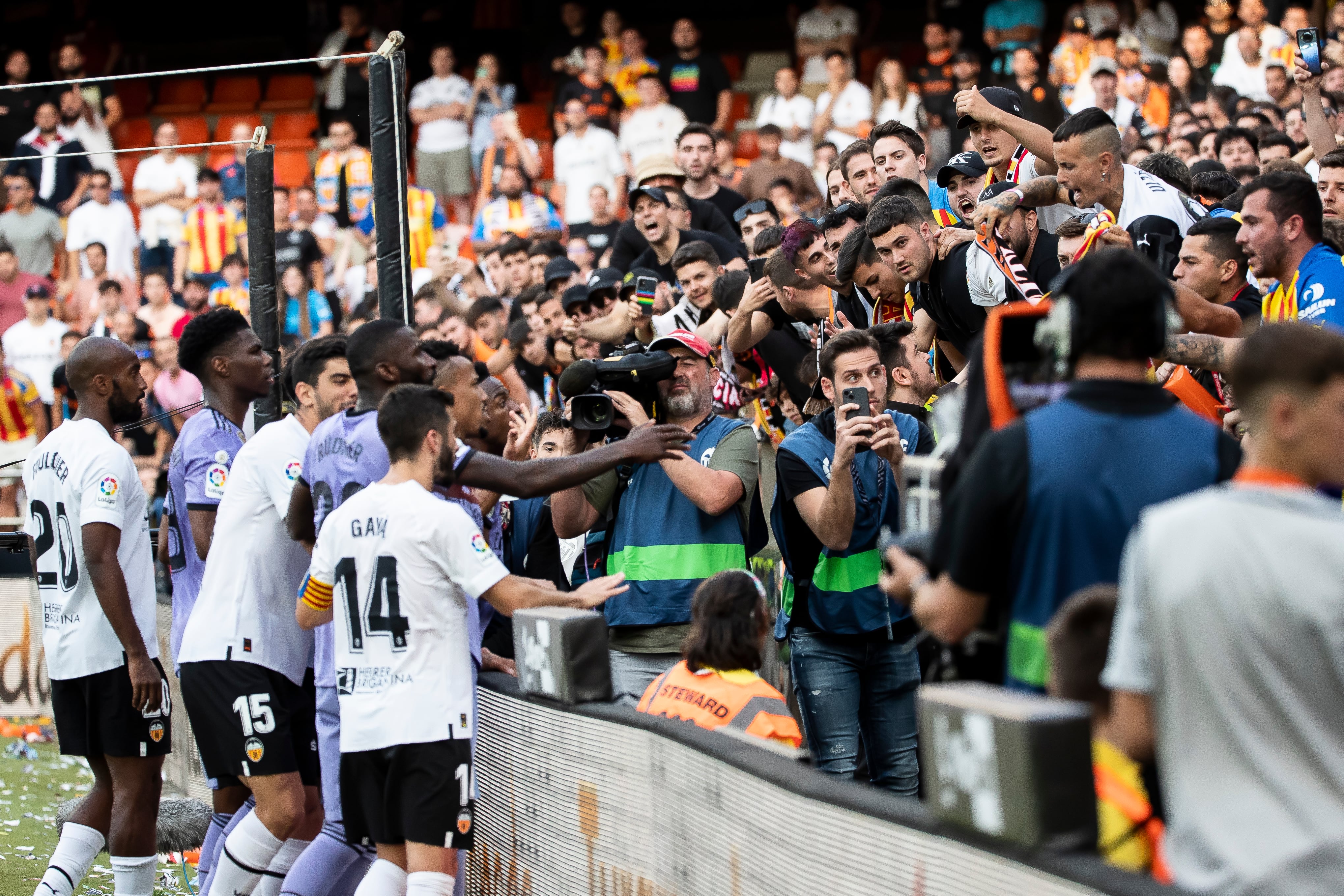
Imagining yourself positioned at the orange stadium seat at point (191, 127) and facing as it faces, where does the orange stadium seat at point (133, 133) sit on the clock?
the orange stadium seat at point (133, 133) is roughly at 4 o'clock from the orange stadium seat at point (191, 127).

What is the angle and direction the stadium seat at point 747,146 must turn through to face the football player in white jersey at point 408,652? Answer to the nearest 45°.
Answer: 0° — it already faces them

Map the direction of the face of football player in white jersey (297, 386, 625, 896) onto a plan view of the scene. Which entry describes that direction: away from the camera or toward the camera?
away from the camera

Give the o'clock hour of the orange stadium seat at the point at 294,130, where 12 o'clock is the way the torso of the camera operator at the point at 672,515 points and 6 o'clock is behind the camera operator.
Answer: The orange stadium seat is roughly at 4 o'clock from the camera operator.

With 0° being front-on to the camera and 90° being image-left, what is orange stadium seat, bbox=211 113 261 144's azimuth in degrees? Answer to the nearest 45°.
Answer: approximately 0°

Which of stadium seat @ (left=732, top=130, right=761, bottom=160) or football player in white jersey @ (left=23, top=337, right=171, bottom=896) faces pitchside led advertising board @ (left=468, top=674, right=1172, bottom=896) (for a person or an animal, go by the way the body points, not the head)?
the stadium seat

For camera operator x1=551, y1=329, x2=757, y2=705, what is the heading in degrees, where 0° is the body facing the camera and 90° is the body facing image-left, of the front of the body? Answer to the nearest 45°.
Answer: approximately 45°

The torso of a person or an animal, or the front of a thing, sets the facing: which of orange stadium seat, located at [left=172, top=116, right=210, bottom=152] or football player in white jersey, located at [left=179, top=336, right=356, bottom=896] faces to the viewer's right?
the football player in white jersey

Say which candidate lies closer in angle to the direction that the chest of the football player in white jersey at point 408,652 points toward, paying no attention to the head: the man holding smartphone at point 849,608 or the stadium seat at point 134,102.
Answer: the man holding smartphone

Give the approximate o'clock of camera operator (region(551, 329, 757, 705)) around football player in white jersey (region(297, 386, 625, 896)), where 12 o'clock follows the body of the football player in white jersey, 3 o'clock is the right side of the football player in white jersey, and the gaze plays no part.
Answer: The camera operator is roughly at 12 o'clock from the football player in white jersey.

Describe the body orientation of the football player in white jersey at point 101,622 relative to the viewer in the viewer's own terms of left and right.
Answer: facing away from the viewer and to the right of the viewer
